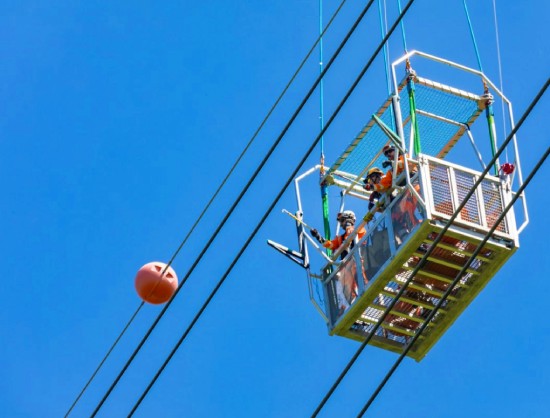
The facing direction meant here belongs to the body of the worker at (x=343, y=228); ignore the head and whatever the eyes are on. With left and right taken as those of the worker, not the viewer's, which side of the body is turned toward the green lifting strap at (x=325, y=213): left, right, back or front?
right

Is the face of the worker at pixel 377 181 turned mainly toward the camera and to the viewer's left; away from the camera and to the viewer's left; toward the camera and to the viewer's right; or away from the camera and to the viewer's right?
toward the camera and to the viewer's left

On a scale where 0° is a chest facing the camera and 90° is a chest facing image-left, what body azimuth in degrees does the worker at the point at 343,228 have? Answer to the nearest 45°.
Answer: approximately 45°

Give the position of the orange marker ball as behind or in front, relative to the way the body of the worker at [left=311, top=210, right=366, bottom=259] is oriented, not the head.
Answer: in front
